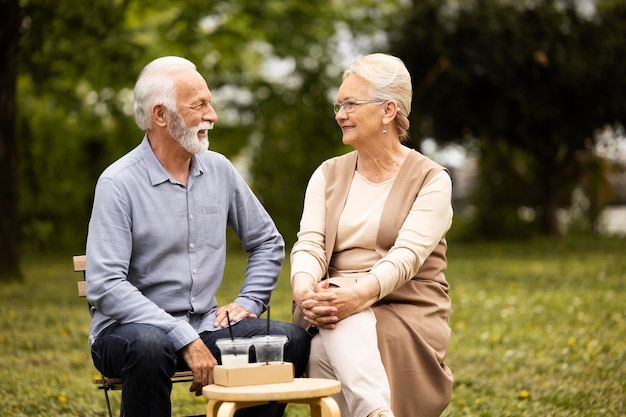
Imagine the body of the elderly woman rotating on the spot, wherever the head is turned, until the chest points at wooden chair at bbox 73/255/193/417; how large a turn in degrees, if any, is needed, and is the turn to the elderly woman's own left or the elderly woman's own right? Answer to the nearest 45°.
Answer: approximately 45° to the elderly woman's own right

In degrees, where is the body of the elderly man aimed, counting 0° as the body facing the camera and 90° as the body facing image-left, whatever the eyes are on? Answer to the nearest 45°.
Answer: approximately 315°

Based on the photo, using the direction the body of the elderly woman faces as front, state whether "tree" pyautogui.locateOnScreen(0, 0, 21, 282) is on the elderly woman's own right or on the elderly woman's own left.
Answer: on the elderly woman's own right

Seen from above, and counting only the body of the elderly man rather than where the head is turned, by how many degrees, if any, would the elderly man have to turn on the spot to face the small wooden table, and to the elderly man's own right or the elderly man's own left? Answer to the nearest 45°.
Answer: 0° — they already face it

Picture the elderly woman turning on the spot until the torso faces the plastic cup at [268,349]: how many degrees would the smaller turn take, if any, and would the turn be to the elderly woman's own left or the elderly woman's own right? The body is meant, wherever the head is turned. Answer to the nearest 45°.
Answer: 0° — they already face it

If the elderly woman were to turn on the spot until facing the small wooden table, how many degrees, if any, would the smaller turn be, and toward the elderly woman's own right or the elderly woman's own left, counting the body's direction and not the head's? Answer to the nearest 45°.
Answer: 0° — they already face it
